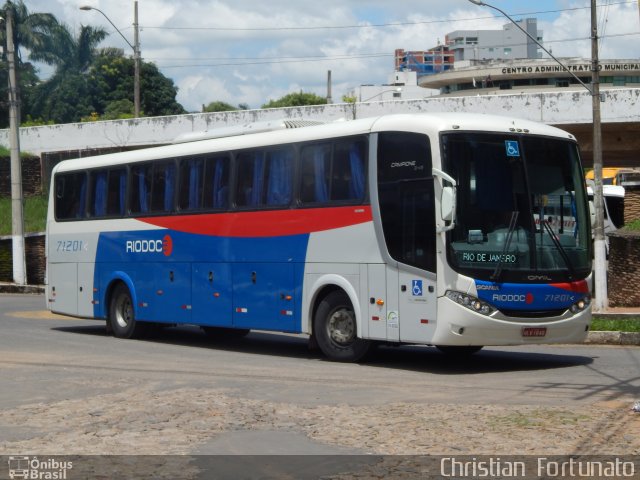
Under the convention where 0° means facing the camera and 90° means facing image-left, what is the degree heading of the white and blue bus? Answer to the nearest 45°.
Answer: approximately 315°

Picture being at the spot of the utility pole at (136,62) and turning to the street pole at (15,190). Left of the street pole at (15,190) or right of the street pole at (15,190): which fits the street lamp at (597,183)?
left

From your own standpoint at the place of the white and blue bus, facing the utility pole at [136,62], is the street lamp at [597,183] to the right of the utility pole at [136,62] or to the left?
right

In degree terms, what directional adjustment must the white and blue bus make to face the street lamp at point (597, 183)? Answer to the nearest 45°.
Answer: approximately 90° to its left

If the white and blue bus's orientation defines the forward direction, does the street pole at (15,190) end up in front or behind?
behind

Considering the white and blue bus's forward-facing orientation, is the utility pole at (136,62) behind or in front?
behind
